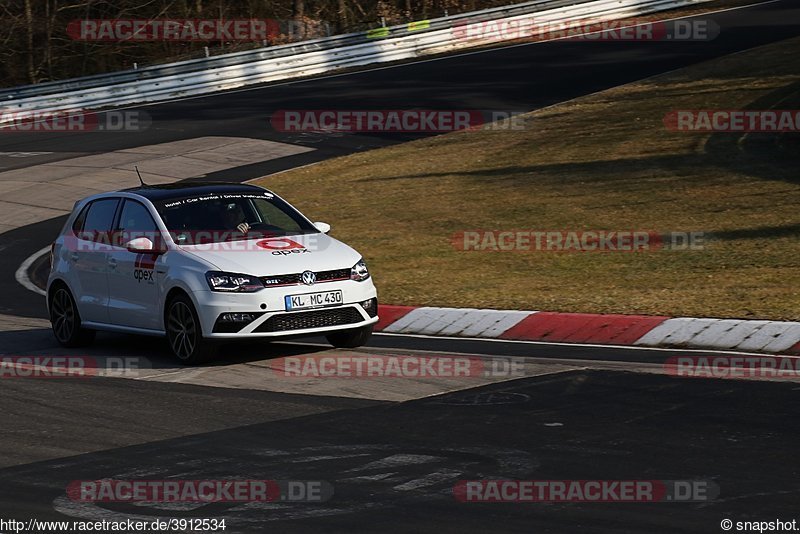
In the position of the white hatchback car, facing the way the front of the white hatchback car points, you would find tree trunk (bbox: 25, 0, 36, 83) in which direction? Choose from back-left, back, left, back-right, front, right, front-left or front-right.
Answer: back-left

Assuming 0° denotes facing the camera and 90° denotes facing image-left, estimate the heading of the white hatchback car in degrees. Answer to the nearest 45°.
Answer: approximately 315°

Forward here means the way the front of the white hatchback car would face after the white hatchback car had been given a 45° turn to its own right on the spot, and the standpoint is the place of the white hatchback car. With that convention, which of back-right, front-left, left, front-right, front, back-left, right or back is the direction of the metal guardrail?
back

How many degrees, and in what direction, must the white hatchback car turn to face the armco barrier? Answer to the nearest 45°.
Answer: approximately 135° to its left
